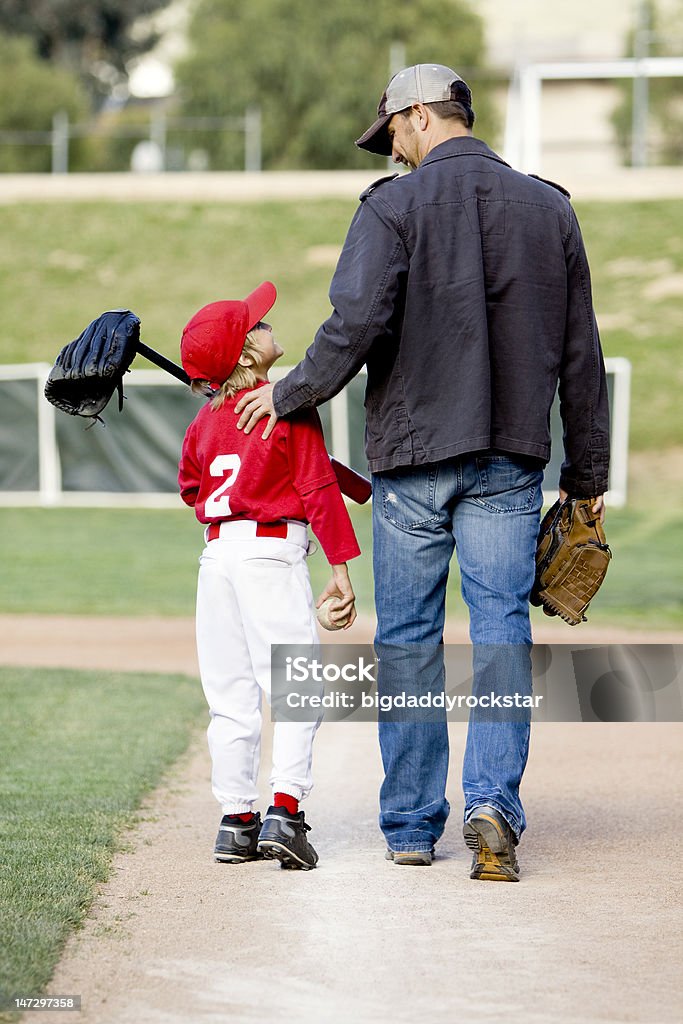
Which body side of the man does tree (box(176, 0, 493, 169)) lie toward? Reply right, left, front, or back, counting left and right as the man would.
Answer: front

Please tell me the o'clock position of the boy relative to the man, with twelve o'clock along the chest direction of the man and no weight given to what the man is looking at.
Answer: The boy is roughly at 9 o'clock from the man.

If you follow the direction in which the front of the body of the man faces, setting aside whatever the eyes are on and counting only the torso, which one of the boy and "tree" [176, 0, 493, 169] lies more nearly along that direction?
the tree

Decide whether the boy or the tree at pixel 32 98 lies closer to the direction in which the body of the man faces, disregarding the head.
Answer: the tree

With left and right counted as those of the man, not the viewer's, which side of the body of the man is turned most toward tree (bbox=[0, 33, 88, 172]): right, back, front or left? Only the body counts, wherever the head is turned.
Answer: front

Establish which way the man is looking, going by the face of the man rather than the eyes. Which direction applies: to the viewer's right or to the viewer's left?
to the viewer's left

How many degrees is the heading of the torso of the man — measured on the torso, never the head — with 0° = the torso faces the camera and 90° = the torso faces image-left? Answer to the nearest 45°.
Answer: approximately 180°
